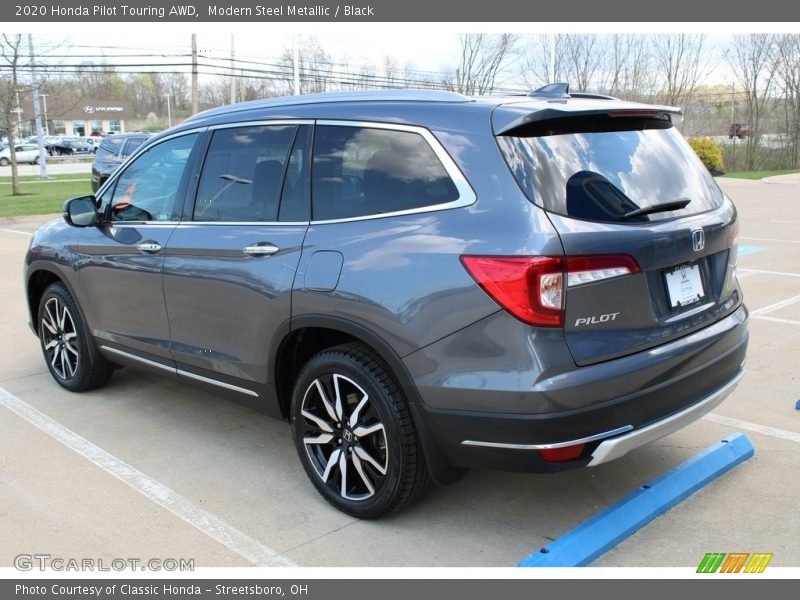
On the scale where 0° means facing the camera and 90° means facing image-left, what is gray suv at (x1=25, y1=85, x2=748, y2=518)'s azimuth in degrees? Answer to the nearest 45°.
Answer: approximately 135°

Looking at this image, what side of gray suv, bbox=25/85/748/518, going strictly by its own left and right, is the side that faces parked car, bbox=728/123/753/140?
right

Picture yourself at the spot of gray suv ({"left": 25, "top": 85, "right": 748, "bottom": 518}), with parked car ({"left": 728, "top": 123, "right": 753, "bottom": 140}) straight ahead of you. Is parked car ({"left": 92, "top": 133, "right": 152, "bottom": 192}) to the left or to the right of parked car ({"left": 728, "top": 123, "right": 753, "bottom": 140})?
left

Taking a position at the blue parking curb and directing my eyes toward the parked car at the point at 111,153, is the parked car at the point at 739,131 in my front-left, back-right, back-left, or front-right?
front-right

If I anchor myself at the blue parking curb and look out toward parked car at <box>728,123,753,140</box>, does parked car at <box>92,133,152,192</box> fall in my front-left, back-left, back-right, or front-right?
front-left
